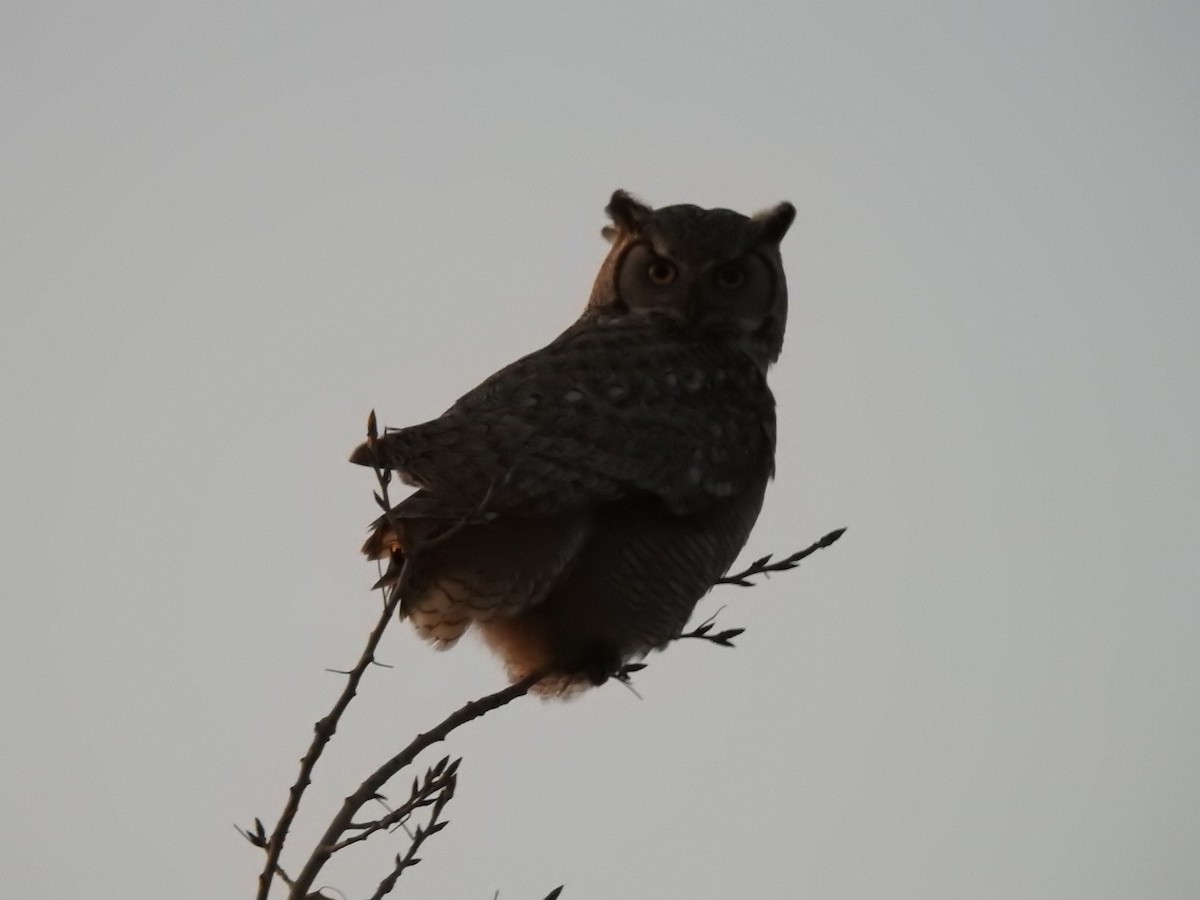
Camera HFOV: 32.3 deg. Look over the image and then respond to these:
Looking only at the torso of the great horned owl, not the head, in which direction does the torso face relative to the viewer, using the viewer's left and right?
facing to the right of the viewer

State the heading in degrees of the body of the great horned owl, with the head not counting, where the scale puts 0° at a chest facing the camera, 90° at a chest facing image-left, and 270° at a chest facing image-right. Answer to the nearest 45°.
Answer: approximately 270°
